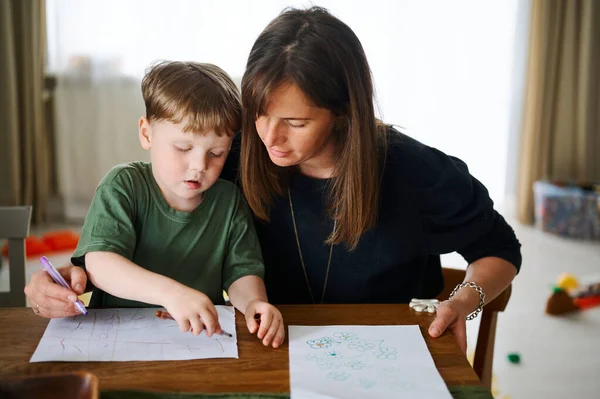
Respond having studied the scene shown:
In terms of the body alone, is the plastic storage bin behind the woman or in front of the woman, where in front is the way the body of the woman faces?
behind

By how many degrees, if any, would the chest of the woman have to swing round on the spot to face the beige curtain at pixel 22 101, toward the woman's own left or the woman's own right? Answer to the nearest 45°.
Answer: approximately 90° to the woman's own right

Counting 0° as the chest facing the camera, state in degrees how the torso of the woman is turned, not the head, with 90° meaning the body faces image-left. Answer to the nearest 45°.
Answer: approximately 45°
